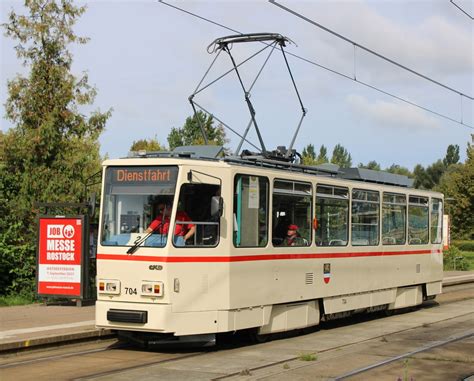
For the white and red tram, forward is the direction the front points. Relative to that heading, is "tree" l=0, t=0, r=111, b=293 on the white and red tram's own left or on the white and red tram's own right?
on the white and red tram's own right

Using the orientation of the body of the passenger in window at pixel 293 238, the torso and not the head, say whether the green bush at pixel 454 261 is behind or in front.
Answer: behind

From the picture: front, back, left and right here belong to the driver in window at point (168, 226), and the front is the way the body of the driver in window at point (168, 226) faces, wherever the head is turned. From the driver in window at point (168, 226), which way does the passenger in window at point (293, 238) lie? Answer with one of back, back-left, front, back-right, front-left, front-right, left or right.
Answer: back

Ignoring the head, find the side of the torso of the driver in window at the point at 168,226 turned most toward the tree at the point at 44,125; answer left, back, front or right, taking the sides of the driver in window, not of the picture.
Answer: right

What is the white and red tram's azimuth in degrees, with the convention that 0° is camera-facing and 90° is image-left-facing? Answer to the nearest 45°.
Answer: approximately 45°

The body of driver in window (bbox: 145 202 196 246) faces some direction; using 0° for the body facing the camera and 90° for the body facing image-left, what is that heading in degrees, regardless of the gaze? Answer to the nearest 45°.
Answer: approximately 45°

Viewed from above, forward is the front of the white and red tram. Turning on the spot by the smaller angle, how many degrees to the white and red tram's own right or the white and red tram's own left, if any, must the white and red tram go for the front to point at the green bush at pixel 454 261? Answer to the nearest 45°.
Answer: approximately 135° to the white and red tram's own right

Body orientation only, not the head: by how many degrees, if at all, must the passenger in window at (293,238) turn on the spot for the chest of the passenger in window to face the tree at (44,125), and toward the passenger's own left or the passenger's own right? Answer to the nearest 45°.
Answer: approximately 90° to the passenger's own right

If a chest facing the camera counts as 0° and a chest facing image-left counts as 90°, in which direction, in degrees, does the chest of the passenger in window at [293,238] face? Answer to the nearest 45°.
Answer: approximately 45°
